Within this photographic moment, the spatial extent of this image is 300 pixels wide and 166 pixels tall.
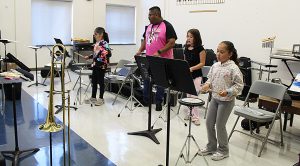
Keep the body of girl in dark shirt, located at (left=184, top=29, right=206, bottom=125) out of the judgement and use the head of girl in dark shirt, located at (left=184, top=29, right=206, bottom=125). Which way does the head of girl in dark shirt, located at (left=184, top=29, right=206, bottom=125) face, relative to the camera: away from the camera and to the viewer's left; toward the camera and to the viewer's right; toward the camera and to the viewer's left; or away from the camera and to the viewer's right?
toward the camera and to the viewer's left

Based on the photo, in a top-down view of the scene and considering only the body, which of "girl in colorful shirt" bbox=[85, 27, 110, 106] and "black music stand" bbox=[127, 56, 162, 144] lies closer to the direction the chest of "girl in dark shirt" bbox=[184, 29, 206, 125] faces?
the black music stand

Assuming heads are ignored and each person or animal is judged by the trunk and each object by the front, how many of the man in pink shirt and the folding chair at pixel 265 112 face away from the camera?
0

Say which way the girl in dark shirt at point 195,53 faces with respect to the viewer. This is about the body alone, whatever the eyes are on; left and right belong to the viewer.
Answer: facing the viewer and to the left of the viewer

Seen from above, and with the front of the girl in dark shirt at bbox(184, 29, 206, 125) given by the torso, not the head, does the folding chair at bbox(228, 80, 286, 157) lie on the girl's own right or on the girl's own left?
on the girl's own left

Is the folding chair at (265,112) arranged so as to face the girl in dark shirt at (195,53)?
no

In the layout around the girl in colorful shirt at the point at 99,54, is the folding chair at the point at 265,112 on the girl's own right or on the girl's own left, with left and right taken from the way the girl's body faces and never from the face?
on the girl's own left

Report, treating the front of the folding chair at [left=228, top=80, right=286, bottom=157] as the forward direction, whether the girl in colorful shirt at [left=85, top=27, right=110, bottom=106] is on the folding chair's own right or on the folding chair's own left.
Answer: on the folding chair's own right

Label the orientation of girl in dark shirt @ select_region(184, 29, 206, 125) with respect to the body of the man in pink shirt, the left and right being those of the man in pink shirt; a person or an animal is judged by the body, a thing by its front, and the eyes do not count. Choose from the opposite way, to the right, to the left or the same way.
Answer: the same way

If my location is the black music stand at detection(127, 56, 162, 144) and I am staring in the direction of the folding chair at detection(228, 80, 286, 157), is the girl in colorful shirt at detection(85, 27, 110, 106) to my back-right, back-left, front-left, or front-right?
back-left

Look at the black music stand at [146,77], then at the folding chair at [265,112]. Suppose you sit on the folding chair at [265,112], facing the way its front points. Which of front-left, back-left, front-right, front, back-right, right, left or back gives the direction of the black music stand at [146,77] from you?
front-right

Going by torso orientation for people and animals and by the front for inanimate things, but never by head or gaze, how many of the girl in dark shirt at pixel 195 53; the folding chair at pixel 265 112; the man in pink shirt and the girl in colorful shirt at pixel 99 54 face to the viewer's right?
0

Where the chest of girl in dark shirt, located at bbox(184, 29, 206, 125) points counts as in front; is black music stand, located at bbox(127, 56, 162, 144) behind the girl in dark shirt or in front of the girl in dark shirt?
in front

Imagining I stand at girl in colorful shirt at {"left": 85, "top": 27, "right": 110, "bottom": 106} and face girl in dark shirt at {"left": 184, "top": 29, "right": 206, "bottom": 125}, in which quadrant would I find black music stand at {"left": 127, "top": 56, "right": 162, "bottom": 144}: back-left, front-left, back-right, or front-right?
front-right

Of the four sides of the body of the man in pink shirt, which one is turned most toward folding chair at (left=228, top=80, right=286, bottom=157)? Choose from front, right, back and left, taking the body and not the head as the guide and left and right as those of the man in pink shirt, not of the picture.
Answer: left

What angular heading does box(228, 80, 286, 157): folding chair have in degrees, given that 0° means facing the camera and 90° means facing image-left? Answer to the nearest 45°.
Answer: approximately 45°
